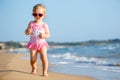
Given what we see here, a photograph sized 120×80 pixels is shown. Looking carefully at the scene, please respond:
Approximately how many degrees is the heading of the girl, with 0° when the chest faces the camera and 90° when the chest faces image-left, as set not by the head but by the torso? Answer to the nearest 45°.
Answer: approximately 0°
